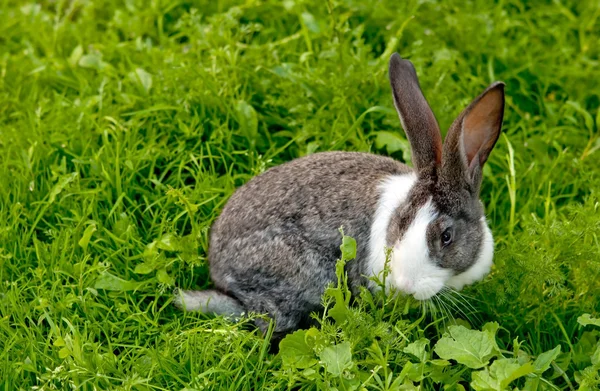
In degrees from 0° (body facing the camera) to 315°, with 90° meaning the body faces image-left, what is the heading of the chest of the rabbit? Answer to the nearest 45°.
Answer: approximately 315°

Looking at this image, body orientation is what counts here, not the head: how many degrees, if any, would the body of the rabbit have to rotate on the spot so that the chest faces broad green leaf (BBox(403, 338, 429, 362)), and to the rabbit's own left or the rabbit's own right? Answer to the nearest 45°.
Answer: approximately 45° to the rabbit's own right

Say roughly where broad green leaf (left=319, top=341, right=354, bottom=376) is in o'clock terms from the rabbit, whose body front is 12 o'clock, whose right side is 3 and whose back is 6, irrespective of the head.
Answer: The broad green leaf is roughly at 2 o'clock from the rabbit.

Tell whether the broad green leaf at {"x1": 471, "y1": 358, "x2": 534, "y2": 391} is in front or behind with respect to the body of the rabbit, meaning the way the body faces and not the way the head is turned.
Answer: in front

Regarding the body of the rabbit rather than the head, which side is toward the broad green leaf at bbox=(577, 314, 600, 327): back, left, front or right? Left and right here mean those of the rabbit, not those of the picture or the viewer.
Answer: front
